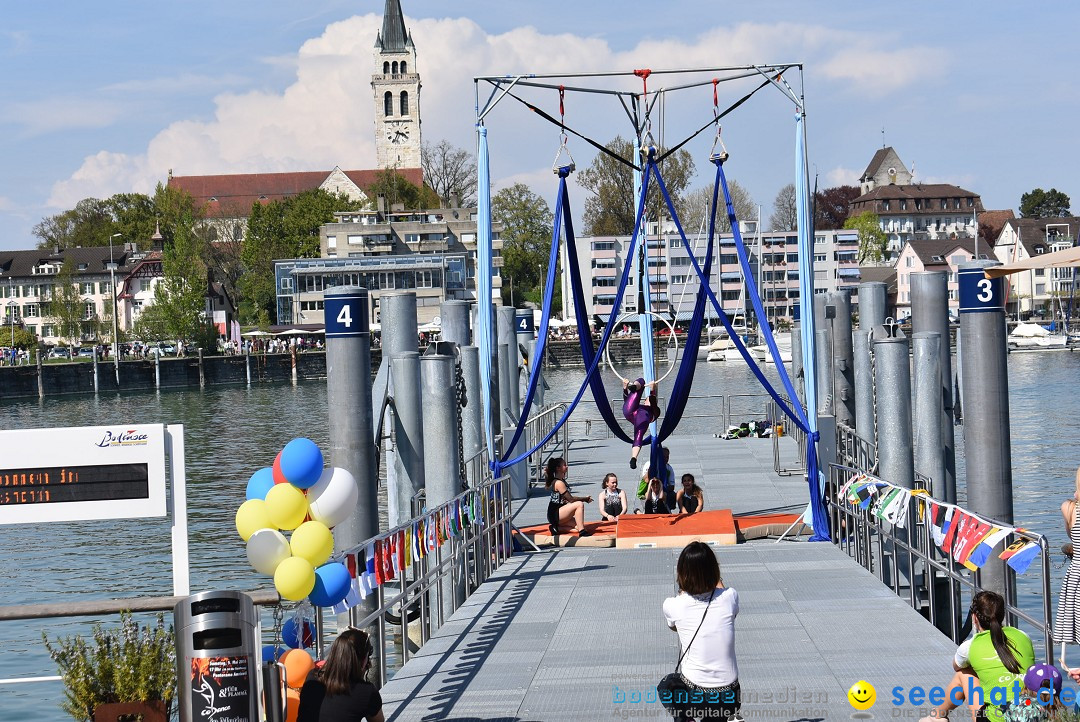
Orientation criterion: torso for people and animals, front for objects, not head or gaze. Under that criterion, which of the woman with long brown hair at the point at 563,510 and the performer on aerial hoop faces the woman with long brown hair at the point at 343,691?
the performer on aerial hoop

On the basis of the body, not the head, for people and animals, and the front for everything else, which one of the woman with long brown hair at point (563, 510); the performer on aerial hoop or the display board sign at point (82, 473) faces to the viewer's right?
the woman with long brown hair

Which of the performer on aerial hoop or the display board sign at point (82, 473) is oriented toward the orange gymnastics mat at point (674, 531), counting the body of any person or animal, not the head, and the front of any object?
the performer on aerial hoop

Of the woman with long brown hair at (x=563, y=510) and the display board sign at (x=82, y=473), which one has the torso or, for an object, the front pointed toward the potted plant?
the display board sign

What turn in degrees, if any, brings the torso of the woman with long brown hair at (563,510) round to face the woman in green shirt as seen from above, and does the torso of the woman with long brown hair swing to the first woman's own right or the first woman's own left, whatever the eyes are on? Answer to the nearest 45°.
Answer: approximately 90° to the first woman's own right

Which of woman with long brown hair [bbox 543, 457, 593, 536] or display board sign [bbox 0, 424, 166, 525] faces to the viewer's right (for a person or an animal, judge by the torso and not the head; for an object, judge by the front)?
the woman with long brown hair

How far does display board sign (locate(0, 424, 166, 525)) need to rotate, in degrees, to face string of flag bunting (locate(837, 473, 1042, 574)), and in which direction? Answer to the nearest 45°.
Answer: approximately 90° to its left

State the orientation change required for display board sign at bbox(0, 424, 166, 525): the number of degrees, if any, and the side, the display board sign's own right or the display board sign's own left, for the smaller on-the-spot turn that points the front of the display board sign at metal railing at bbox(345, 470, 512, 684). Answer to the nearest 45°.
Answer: approximately 135° to the display board sign's own left

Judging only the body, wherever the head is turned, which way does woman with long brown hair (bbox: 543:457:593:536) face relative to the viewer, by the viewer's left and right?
facing to the right of the viewer

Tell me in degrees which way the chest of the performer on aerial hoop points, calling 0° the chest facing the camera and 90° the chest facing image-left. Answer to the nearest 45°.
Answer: approximately 0°
